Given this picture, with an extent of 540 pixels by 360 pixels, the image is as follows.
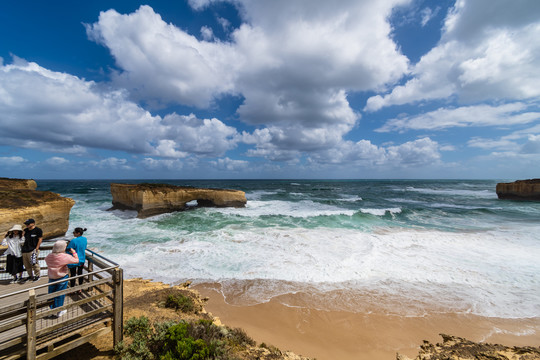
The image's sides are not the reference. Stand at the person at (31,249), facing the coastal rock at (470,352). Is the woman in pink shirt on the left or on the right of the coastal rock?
right

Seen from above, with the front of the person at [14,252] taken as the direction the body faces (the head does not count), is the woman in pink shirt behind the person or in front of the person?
in front

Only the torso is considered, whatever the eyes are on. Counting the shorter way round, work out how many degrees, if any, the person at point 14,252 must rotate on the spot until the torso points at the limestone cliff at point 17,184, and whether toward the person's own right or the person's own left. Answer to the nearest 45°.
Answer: approximately 180°

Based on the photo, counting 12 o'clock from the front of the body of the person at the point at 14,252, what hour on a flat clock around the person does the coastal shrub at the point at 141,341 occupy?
The coastal shrub is roughly at 11 o'clock from the person.

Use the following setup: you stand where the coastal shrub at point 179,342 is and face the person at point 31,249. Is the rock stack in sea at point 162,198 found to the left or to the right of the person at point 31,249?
right

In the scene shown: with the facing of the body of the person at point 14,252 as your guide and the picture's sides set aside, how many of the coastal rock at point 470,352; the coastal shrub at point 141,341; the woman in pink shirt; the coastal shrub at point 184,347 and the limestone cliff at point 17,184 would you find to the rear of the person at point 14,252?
1

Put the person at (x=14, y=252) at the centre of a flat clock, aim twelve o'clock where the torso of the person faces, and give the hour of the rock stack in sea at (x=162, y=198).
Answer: The rock stack in sea is roughly at 7 o'clock from the person.

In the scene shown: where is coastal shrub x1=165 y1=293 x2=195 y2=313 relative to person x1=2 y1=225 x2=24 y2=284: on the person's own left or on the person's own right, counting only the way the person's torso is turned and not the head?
on the person's own left

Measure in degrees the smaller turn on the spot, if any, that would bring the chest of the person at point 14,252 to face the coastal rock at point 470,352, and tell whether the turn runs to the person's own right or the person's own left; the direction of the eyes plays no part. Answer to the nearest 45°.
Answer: approximately 45° to the person's own left

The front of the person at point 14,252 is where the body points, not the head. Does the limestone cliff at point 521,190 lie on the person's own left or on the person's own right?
on the person's own left

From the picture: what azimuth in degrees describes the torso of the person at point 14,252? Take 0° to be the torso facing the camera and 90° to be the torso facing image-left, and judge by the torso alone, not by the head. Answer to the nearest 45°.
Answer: approximately 0°

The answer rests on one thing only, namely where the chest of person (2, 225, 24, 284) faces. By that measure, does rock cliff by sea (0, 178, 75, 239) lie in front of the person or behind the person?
behind
